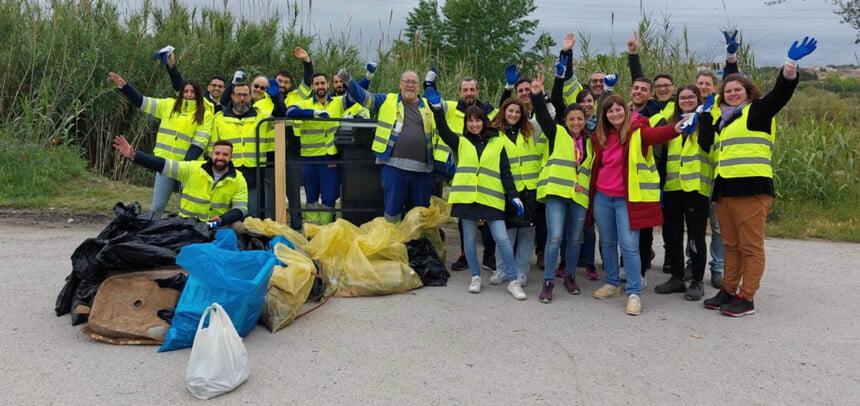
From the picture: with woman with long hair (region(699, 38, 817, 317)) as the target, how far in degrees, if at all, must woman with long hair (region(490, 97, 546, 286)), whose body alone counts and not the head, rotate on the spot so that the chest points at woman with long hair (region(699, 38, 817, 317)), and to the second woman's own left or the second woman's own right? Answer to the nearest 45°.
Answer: approximately 90° to the second woman's own left

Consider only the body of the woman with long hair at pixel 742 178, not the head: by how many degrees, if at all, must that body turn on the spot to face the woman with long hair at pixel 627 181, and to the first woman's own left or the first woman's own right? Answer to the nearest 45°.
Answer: approximately 45° to the first woman's own right

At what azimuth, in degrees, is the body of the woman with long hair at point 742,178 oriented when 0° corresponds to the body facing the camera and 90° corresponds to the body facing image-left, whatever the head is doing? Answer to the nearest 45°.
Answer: approximately 45°

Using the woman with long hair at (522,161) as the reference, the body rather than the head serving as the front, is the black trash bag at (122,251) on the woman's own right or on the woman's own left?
on the woman's own right

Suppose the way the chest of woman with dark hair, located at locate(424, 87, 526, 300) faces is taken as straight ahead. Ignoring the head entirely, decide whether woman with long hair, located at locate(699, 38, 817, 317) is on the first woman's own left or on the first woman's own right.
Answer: on the first woman's own left

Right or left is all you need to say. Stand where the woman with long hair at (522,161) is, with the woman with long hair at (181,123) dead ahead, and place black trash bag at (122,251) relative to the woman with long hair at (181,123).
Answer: left

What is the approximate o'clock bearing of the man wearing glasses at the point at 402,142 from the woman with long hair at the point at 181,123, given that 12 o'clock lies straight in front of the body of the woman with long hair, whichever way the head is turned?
The man wearing glasses is roughly at 10 o'clock from the woman with long hair.

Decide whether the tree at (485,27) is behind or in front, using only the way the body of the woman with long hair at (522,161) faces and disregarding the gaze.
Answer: behind

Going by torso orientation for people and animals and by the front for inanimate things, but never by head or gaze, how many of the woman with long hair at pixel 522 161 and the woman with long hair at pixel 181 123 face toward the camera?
2
